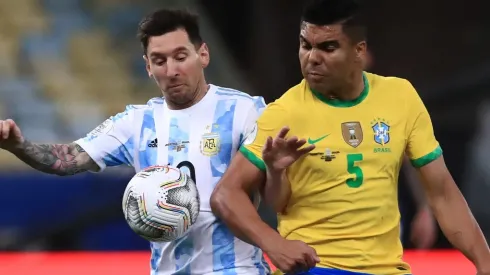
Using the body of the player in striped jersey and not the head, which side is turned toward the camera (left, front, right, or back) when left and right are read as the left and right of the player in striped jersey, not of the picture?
front

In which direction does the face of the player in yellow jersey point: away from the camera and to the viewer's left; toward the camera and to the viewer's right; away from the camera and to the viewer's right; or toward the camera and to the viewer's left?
toward the camera and to the viewer's left

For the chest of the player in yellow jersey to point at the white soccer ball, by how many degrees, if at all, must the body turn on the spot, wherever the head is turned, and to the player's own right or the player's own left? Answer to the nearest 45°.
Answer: approximately 90° to the player's own right

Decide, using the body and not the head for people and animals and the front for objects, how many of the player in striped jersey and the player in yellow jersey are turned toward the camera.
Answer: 2
